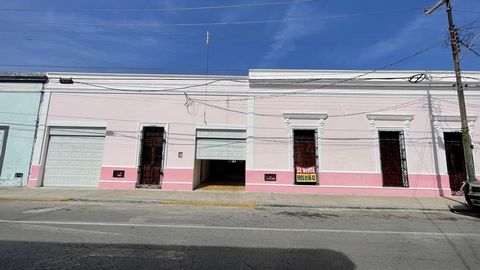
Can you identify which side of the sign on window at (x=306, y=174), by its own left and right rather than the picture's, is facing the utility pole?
left

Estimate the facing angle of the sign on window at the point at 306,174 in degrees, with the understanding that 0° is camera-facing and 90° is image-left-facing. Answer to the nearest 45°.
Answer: approximately 0°
